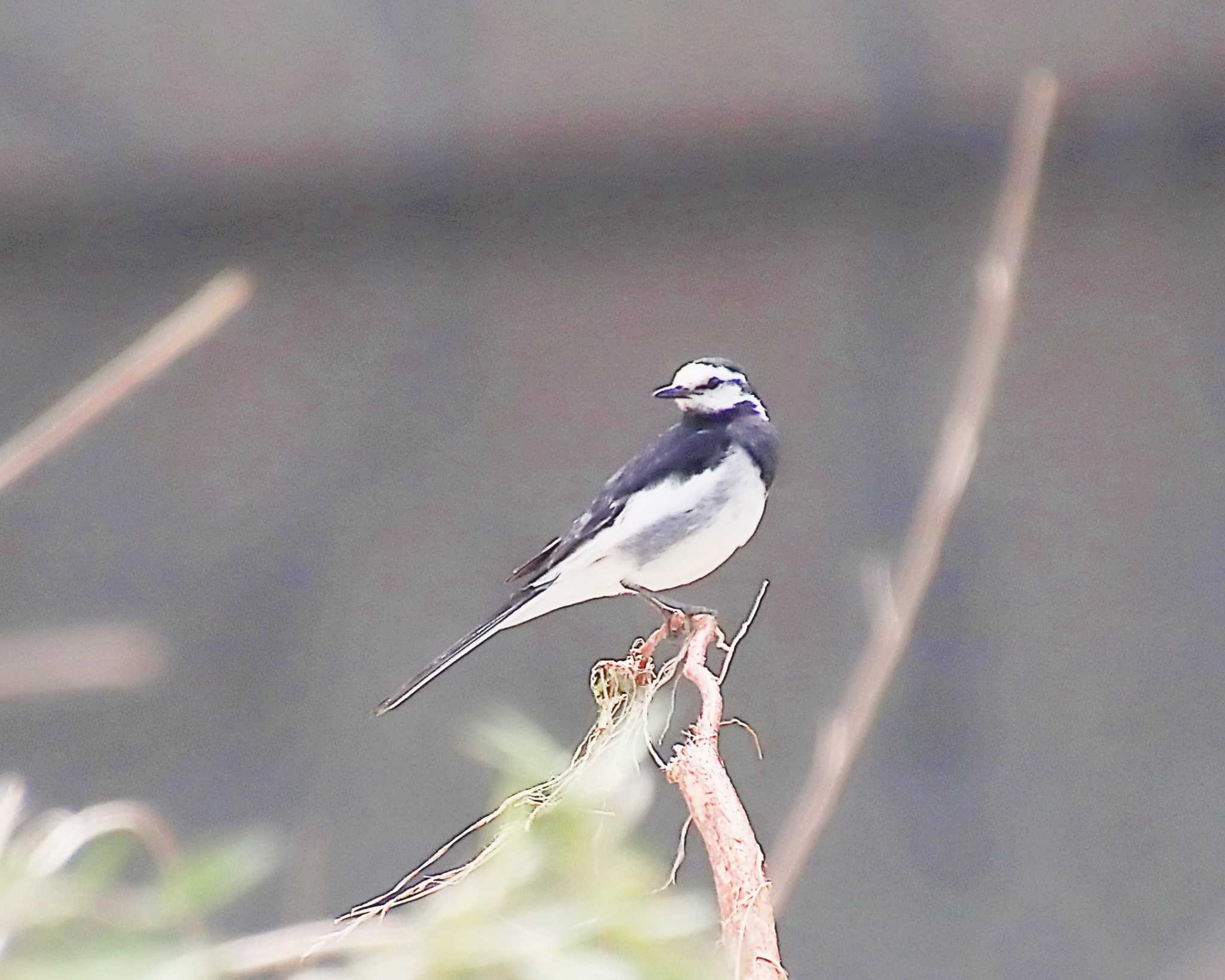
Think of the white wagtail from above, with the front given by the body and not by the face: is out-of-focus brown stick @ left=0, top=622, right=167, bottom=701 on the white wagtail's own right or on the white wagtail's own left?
on the white wagtail's own right

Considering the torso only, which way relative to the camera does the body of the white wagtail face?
to the viewer's right

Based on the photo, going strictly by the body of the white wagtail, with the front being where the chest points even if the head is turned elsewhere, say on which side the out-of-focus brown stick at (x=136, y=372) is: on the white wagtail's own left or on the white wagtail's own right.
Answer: on the white wagtail's own right
